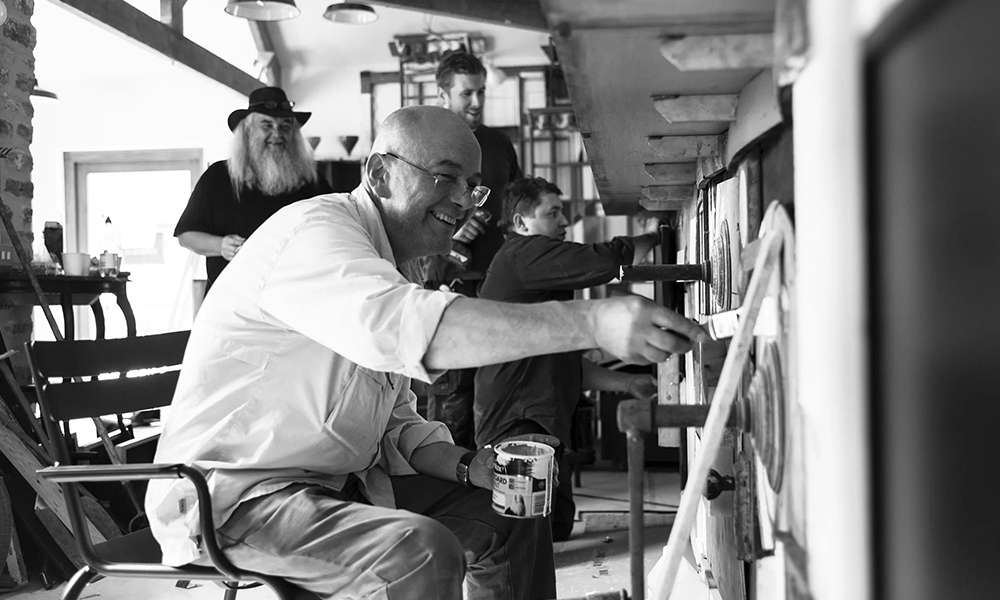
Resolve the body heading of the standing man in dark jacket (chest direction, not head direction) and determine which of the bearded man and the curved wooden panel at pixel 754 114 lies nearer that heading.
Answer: the curved wooden panel

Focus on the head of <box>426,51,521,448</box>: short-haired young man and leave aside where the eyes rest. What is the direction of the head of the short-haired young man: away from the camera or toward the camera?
toward the camera

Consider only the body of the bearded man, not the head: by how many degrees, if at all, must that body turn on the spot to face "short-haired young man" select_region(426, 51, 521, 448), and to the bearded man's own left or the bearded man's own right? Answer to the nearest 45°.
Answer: approximately 45° to the bearded man's own left

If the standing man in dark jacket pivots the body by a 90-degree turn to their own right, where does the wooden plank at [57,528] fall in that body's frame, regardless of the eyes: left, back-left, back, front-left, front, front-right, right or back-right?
right

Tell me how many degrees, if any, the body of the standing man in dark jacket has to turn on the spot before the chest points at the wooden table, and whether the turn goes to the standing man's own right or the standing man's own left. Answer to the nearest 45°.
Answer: approximately 180°

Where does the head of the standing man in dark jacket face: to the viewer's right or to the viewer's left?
to the viewer's right

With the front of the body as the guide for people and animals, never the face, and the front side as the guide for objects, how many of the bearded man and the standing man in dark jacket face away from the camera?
0

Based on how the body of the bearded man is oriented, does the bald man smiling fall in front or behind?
in front

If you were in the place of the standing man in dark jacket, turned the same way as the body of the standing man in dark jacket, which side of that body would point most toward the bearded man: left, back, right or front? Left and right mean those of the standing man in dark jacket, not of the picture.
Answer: back

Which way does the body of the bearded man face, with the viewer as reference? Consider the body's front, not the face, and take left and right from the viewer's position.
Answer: facing the viewer and to the right of the viewer

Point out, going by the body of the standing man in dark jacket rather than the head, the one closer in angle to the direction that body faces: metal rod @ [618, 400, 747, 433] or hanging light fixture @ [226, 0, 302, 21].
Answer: the metal rod

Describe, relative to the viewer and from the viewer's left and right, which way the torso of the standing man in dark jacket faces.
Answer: facing to the right of the viewer

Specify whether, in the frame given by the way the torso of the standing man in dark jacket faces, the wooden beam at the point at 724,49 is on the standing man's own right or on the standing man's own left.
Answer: on the standing man's own right

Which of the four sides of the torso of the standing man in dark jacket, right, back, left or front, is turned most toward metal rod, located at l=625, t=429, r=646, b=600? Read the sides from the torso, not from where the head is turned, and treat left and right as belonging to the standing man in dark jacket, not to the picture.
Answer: right
